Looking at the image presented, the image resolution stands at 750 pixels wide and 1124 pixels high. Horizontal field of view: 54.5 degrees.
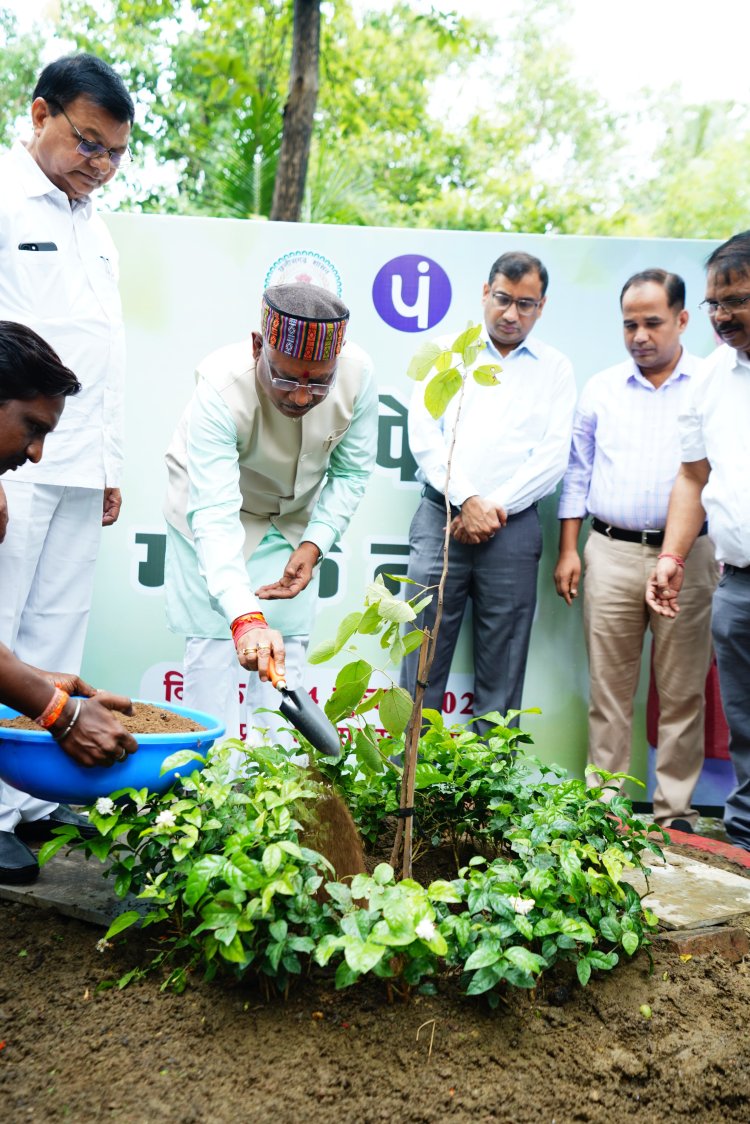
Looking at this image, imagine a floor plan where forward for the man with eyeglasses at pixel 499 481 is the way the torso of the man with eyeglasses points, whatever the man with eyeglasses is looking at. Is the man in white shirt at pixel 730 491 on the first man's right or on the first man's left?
on the first man's left

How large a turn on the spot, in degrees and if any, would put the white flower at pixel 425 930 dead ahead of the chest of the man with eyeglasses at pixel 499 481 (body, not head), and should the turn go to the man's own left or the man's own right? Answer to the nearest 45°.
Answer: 0° — they already face it

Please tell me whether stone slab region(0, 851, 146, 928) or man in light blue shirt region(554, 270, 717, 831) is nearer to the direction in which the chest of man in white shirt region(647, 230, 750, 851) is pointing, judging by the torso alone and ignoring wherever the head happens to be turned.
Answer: the stone slab

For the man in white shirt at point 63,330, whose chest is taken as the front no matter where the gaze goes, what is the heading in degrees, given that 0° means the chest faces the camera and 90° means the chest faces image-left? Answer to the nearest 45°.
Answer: approximately 315°

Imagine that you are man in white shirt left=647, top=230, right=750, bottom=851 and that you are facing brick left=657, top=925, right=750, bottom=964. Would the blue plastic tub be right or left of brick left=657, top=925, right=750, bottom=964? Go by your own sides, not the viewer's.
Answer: right

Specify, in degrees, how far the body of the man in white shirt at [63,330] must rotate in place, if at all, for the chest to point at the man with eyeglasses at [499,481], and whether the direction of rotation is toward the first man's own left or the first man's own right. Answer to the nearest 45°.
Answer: approximately 45° to the first man's own left
